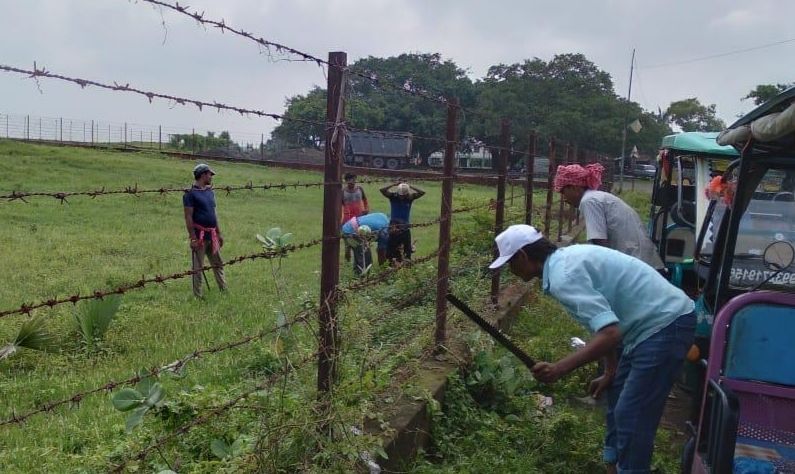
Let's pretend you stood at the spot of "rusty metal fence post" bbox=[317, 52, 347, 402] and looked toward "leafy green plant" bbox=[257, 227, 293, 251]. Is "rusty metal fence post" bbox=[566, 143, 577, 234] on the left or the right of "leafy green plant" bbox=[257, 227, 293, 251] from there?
right

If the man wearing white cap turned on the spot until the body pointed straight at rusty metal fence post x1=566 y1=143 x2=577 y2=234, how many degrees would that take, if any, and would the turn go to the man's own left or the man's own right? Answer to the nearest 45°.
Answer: approximately 90° to the man's own right

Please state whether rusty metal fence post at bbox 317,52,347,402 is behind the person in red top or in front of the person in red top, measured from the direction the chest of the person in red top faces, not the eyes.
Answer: in front

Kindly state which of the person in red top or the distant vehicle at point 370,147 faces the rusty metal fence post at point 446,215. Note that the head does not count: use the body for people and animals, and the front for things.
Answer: the person in red top

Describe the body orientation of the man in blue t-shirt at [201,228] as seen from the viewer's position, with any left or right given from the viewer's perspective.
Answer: facing the viewer and to the right of the viewer

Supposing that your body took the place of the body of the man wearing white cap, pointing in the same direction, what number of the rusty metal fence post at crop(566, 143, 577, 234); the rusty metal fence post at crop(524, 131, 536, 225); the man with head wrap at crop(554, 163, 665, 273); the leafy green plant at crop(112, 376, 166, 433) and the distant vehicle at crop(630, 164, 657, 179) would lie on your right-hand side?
4

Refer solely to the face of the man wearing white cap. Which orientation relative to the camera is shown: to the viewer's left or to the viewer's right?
to the viewer's left

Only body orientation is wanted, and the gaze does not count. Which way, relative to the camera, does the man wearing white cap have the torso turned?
to the viewer's left

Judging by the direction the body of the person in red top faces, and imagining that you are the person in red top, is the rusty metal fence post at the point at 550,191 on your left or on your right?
on your left

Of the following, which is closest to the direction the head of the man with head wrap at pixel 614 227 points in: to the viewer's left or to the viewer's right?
to the viewer's left

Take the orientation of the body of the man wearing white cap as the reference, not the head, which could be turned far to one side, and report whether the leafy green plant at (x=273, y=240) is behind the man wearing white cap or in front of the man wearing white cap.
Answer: in front
